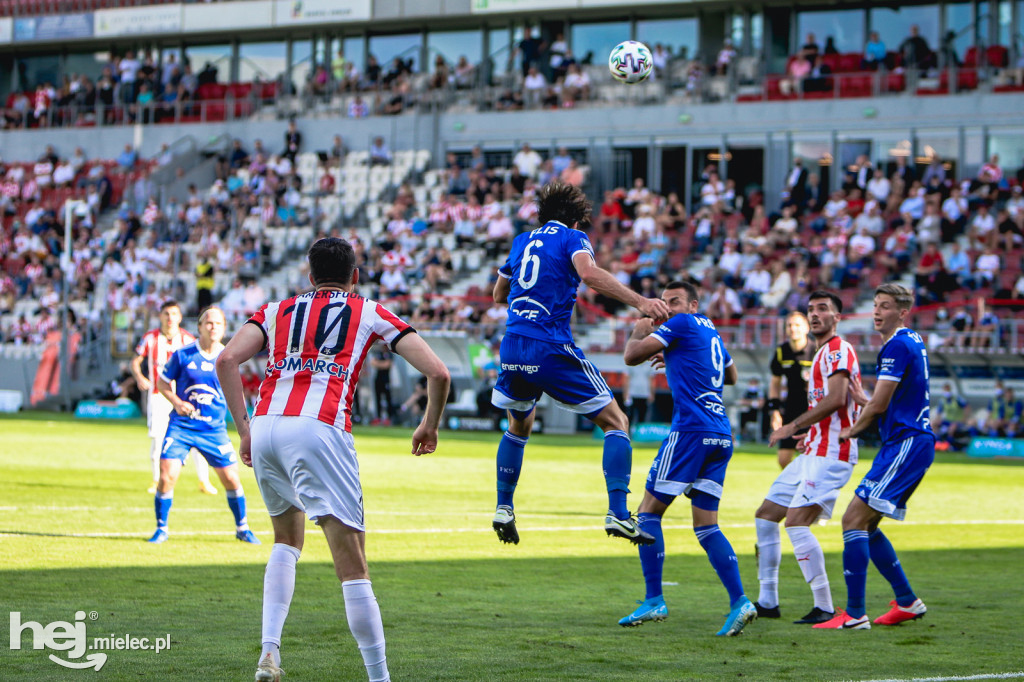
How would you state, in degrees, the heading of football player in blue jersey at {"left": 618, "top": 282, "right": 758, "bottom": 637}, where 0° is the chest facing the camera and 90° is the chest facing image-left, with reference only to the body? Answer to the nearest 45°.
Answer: approximately 135°

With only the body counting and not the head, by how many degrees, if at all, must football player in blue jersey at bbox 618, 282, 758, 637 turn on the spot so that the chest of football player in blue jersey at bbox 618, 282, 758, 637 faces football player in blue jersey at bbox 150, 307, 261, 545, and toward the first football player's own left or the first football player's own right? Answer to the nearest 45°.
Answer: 0° — they already face them

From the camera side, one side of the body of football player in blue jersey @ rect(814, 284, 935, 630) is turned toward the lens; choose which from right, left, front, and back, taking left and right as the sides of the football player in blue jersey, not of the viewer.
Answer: left

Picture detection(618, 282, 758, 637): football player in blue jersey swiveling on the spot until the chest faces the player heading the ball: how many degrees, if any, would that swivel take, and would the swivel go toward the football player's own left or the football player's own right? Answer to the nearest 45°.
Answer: approximately 90° to the football player's own left

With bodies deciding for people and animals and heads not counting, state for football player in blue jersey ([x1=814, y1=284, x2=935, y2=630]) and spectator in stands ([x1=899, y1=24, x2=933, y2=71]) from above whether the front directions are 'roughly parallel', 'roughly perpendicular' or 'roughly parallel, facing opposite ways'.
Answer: roughly perpendicular

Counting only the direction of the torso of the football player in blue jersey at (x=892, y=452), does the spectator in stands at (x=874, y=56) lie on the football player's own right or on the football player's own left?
on the football player's own right

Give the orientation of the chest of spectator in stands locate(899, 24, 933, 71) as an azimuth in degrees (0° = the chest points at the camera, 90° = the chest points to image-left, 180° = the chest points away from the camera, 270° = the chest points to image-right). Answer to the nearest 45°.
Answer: approximately 0°

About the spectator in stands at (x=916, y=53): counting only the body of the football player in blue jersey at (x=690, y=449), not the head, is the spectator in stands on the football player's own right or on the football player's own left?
on the football player's own right

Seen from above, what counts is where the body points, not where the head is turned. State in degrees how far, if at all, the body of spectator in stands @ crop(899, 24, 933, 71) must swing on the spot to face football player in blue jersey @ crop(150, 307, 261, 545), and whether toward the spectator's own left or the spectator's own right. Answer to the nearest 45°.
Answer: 0° — they already face them

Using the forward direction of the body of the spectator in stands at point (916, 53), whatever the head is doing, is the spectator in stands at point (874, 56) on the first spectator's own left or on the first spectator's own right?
on the first spectator's own right
